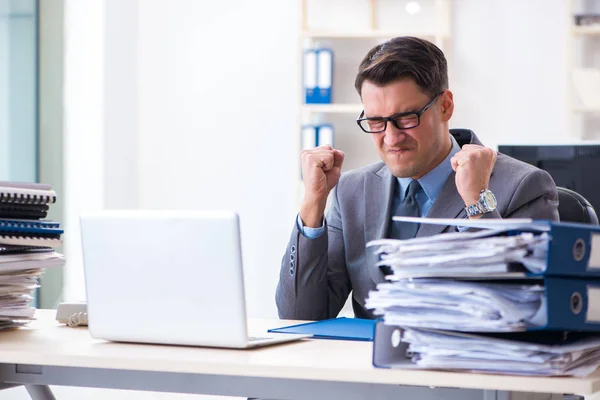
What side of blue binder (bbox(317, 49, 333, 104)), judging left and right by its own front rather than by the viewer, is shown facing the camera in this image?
front

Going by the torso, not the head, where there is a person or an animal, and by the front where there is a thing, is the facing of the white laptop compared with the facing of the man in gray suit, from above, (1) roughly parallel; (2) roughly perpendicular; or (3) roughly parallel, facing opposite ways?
roughly parallel, facing opposite ways

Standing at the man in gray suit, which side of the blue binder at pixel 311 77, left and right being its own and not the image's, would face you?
front

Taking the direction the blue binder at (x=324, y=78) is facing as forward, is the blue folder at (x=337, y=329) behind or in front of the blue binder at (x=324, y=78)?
in front

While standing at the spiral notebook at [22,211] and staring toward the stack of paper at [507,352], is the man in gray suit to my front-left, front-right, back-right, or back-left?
front-left

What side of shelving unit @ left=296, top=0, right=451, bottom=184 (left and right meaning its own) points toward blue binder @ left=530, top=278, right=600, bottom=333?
front

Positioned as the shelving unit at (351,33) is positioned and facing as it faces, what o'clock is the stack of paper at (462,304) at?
The stack of paper is roughly at 12 o'clock from the shelving unit.

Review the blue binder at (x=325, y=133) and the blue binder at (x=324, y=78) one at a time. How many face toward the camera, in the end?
2

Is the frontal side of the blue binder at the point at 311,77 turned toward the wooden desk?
yes

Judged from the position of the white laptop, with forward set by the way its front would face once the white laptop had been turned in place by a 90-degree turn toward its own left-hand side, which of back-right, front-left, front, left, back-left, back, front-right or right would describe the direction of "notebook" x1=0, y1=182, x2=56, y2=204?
front

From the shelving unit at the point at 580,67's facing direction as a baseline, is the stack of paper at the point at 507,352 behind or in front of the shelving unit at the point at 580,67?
in front

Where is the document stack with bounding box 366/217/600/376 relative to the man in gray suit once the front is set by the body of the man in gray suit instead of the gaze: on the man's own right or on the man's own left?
on the man's own left

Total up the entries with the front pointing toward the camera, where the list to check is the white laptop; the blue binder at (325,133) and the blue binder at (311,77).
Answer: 2

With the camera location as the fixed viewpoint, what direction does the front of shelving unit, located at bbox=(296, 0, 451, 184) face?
facing the viewer

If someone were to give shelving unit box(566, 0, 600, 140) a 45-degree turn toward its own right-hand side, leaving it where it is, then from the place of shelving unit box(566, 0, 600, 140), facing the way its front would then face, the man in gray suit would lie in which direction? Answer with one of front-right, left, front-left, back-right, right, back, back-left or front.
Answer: front-left

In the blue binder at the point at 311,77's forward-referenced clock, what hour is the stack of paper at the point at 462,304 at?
The stack of paper is roughly at 12 o'clock from the blue binder.

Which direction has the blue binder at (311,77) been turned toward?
toward the camera

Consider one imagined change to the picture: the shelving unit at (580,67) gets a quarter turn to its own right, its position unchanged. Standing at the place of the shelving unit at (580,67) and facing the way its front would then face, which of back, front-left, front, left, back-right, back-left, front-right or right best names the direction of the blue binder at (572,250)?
left
